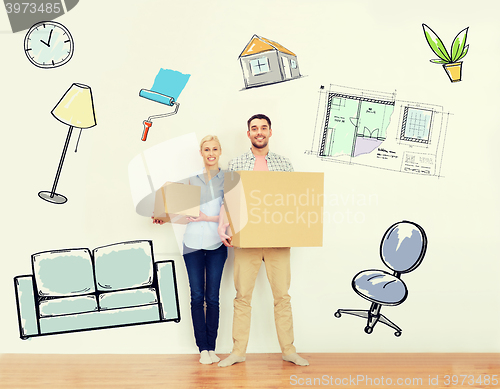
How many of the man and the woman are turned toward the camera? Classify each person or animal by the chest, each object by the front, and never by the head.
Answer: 2

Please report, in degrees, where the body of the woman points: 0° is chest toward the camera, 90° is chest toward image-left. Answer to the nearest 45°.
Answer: approximately 0°
